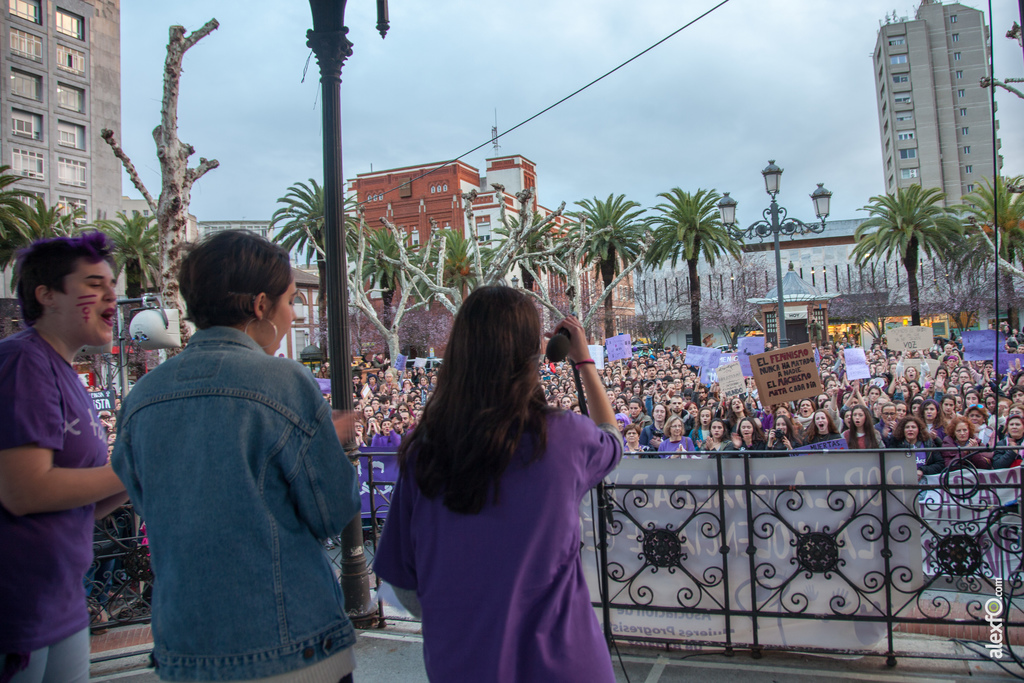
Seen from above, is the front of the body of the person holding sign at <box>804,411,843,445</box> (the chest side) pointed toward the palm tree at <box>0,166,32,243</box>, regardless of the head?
no

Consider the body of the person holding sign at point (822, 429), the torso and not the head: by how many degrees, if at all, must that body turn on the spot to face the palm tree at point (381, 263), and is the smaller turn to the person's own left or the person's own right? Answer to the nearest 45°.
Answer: approximately 135° to the person's own right

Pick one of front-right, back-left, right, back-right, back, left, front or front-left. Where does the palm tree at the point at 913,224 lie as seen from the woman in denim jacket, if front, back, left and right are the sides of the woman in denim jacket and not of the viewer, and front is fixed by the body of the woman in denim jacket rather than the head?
front

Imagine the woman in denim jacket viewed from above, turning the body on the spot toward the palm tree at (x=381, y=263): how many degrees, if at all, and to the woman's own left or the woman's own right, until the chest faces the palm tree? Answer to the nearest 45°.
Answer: approximately 45° to the woman's own left

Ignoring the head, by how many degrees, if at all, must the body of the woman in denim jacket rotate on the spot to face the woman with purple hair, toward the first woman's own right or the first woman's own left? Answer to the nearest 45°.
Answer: approximately 90° to the first woman's own left

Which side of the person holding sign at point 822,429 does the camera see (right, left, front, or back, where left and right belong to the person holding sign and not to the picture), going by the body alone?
front

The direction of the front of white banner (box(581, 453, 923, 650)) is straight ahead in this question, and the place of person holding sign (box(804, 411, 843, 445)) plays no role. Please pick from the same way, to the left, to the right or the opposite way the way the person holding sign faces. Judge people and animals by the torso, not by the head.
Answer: the opposite way

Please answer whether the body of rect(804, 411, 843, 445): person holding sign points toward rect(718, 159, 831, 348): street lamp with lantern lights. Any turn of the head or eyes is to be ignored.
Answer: no

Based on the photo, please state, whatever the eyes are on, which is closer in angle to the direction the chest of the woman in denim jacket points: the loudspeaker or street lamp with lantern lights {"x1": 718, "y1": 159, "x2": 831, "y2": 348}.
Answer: the street lamp with lantern lights

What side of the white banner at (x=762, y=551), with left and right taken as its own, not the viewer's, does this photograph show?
back

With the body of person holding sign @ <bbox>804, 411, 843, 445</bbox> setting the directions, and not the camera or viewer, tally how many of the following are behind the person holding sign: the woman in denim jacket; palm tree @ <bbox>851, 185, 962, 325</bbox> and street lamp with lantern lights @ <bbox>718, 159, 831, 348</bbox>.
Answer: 2

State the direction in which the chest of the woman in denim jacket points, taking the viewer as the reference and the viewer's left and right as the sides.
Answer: facing away from the viewer and to the right of the viewer

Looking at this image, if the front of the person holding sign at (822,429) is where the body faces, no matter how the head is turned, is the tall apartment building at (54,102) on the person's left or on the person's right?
on the person's right

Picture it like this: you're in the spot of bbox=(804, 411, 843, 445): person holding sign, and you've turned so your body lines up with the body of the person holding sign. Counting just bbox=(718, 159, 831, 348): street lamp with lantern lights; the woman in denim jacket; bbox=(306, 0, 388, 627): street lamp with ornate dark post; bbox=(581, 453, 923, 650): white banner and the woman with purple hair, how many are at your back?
1

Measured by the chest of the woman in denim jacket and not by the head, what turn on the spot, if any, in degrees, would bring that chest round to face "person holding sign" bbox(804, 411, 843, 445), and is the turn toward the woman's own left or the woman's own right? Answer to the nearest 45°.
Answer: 0° — they already face them

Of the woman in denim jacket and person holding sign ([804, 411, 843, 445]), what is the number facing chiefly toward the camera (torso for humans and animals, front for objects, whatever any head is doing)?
1
